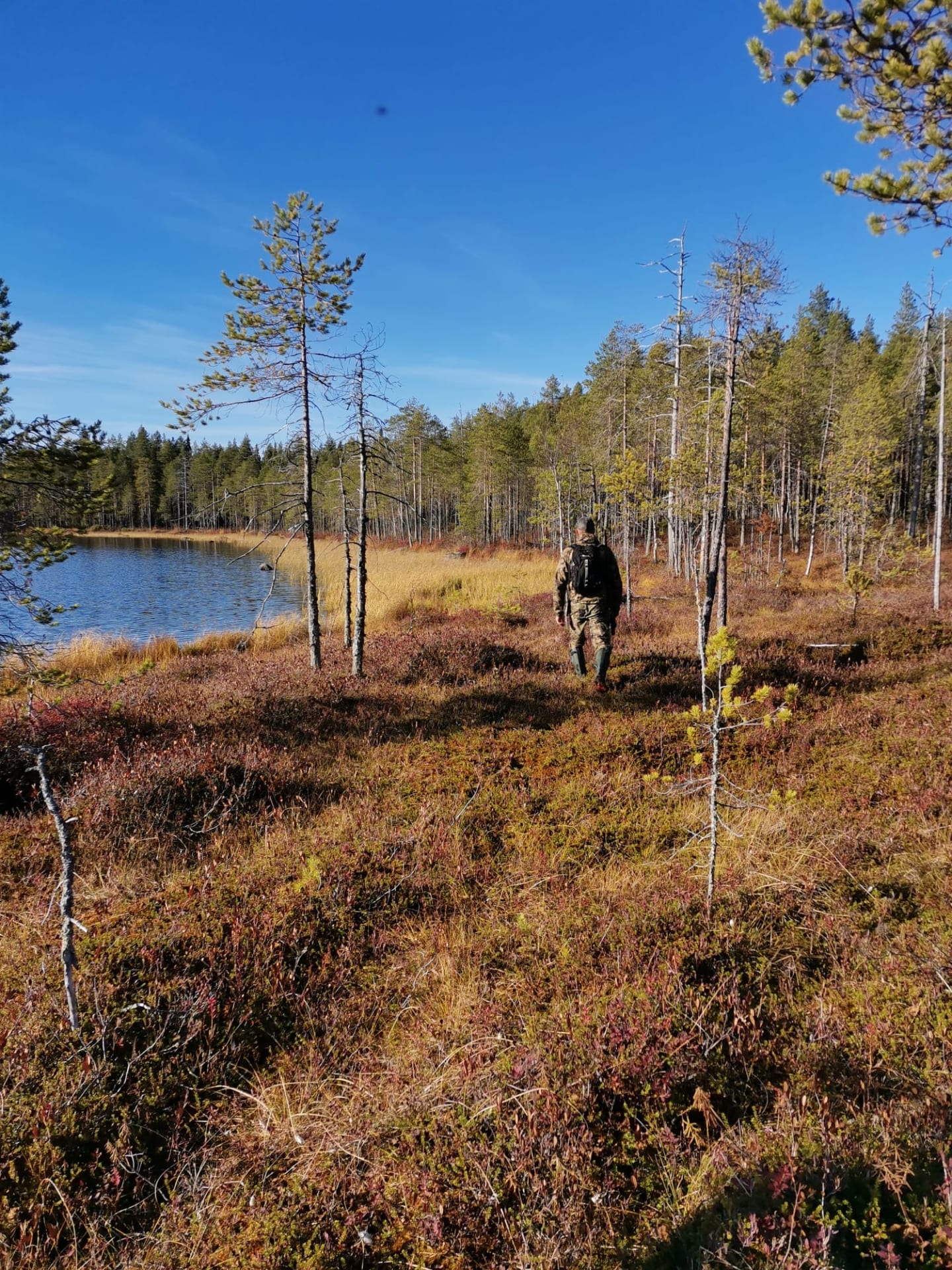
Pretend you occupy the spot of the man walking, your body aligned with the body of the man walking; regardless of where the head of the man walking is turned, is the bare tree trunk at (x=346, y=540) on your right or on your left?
on your left

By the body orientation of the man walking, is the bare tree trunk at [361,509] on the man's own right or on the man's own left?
on the man's own left

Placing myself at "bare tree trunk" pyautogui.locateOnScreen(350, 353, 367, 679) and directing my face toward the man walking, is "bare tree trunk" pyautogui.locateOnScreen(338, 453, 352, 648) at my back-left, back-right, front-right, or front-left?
back-left

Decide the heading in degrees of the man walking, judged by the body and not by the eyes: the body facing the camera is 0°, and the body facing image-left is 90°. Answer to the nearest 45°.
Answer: approximately 180°

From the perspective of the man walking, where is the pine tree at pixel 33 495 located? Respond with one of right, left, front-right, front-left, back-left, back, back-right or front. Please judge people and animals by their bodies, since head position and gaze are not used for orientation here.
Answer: back-left

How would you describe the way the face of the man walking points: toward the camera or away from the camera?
away from the camera

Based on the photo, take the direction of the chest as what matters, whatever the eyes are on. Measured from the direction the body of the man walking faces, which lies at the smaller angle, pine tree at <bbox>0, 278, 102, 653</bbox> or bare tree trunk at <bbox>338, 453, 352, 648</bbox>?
the bare tree trunk
